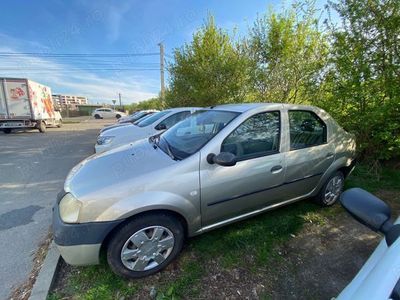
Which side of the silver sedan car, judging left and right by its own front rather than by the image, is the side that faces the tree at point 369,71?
back

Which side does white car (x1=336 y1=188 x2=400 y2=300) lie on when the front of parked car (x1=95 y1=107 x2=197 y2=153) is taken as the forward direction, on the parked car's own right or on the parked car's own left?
on the parked car's own left

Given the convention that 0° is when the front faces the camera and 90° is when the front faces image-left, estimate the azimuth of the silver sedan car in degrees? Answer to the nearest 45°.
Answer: approximately 45°

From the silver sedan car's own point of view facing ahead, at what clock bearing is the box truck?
The box truck is roughly at 3 o'clock from the silver sedan car.

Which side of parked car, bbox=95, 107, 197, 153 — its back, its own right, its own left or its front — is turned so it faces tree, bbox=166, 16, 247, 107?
back

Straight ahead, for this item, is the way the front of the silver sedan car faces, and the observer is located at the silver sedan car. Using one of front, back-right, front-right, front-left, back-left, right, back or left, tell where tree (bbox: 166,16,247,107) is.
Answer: back-right

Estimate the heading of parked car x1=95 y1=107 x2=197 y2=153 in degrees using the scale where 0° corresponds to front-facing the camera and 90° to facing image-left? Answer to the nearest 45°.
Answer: approximately 45°

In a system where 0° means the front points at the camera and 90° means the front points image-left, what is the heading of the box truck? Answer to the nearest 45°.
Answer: approximately 225°
